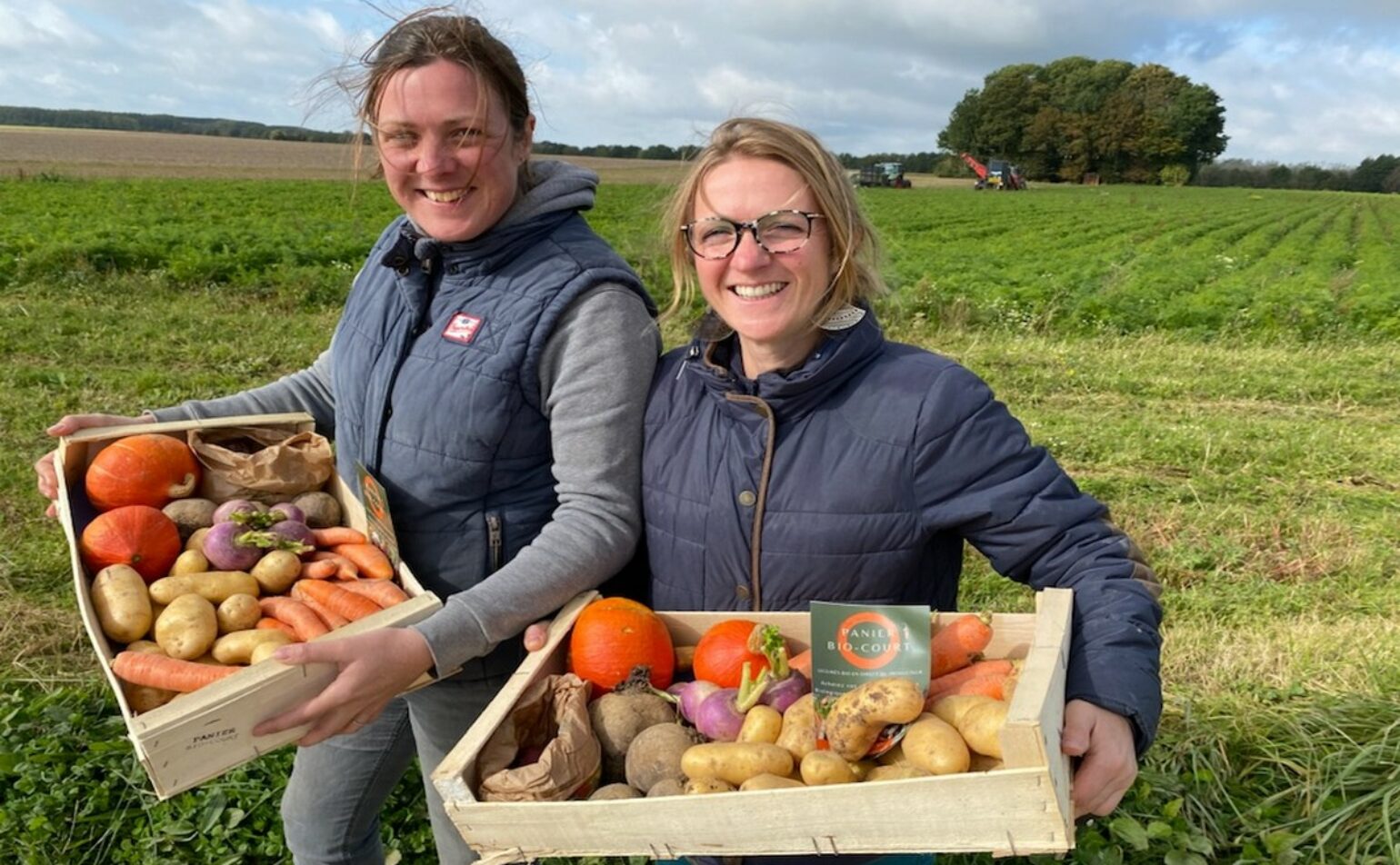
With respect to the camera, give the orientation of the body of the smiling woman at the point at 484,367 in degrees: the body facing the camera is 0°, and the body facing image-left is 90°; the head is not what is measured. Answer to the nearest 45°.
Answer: approximately 45°

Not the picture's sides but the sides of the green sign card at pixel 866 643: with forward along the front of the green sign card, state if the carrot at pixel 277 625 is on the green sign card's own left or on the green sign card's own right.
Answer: on the green sign card's own right

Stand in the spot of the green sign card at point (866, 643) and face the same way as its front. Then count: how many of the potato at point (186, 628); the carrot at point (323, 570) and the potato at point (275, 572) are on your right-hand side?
3

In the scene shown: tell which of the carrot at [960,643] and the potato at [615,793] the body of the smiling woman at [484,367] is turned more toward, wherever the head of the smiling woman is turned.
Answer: the potato

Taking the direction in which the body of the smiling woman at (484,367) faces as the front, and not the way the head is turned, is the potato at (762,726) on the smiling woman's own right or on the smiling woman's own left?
on the smiling woman's own left

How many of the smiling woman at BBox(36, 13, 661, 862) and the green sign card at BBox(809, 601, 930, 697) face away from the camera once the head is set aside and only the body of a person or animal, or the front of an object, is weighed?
0

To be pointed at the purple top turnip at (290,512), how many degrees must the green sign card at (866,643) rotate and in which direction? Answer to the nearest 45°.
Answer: approximately 90° to its right

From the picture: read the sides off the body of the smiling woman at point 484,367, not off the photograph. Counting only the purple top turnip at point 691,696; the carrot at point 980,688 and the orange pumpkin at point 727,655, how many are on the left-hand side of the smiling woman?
3

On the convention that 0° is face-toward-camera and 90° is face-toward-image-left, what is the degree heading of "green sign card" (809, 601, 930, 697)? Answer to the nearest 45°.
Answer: approximately 0°
